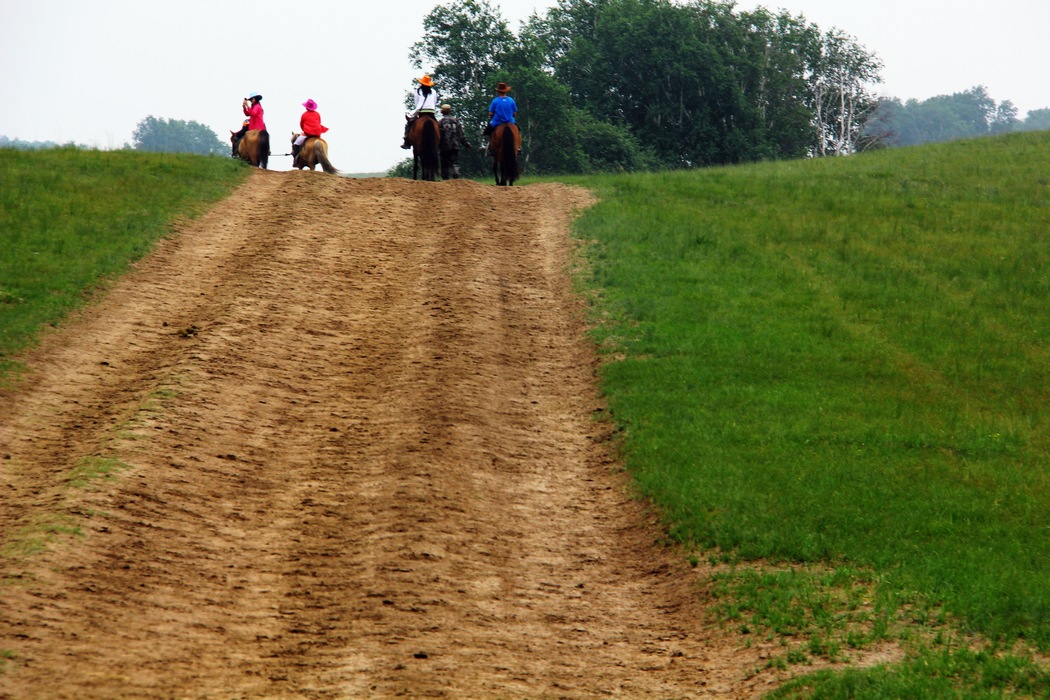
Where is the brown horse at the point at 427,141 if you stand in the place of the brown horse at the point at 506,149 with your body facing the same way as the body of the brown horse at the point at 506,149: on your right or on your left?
on your left

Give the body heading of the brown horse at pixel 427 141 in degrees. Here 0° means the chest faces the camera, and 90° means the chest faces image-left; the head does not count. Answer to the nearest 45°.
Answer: approximately 180°

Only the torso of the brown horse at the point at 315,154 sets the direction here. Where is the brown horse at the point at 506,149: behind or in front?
behind

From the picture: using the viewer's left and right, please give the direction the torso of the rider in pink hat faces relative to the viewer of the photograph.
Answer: facing away from the viewer and to the left of the viewer

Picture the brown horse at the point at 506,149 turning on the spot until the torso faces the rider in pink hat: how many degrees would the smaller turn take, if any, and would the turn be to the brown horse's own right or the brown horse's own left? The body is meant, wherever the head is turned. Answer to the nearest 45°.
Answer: approximately 45° to the brown horse's own left

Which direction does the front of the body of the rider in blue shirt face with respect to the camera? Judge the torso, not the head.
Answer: away from the camera

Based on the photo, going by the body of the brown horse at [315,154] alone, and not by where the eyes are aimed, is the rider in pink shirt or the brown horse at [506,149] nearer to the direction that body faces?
the rider in pink shirt

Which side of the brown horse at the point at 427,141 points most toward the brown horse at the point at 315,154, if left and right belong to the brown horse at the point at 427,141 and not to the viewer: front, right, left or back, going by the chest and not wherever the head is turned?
left

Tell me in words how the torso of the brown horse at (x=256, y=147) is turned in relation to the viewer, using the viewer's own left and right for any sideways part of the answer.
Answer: facing away from the viewer and to the left of the viewer

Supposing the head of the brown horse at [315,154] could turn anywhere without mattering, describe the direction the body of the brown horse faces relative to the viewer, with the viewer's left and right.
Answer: facing away from the viewer and to the left of the viewer

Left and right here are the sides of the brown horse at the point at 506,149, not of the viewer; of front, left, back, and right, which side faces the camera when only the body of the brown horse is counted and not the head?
back

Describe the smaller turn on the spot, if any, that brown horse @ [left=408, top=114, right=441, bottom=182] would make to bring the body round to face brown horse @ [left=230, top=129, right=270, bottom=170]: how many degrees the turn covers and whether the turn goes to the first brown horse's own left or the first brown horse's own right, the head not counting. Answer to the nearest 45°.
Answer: approximately 90° to the first brown horse's own left
